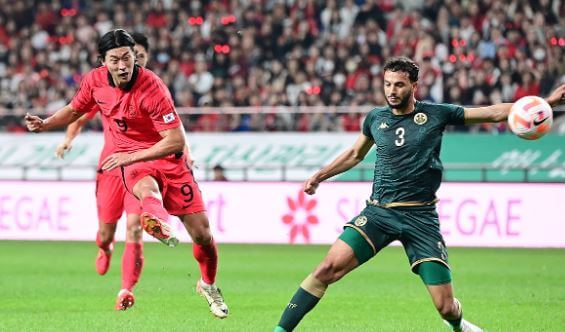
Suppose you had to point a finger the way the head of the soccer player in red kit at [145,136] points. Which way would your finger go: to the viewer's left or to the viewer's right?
to the viewer's right

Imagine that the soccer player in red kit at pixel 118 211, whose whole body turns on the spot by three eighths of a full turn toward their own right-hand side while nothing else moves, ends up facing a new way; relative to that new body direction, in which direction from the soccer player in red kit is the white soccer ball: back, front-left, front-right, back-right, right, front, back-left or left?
back

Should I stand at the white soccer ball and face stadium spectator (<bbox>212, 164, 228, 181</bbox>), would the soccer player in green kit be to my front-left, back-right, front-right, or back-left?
front-left

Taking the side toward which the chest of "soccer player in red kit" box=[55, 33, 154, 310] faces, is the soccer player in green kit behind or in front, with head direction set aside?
in front

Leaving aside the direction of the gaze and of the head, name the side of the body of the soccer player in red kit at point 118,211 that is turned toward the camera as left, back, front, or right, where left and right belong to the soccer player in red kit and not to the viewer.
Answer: front

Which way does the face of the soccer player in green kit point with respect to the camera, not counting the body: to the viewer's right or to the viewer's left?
to the viewer's left
